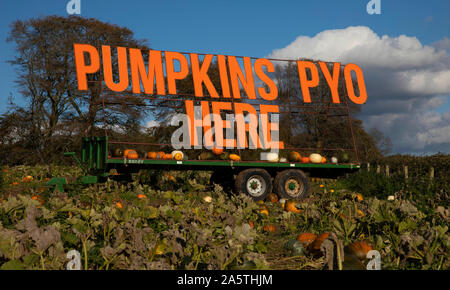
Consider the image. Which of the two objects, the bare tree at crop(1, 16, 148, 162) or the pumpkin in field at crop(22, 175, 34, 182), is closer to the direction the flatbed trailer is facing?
the pumpkin in field

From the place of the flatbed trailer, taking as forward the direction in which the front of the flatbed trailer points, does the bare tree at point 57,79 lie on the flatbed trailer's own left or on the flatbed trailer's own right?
on the flatbed trailer's own right

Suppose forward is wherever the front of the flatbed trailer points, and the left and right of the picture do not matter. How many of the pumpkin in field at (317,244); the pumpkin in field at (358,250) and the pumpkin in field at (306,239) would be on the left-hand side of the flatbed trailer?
3

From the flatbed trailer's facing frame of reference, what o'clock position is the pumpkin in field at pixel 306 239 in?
The pumpkin in field is roughly at 9 o'clock from the flatbed trailer.

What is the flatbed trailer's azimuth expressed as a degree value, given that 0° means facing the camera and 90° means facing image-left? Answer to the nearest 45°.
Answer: approximately 90°

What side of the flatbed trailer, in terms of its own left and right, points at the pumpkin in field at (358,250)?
left

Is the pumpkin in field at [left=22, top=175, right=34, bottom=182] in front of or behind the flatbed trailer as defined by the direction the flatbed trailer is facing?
in front

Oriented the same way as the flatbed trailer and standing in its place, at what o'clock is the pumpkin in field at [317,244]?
The pumpkin in field is roughly at 9 o'clock from the flatbed trailer.
